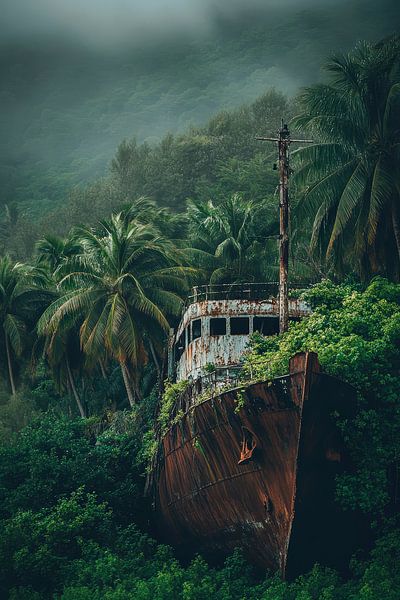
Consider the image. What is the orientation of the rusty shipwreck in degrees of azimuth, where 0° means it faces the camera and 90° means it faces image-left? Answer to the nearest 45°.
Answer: approximately 315°

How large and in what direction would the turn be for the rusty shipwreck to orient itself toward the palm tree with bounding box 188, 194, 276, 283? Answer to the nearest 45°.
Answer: approximately 135° to its left

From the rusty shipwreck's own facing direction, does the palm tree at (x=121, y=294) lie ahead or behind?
behind
